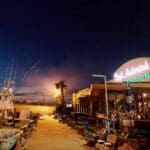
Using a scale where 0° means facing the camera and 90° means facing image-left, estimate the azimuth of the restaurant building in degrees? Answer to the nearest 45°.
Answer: approximately 45°

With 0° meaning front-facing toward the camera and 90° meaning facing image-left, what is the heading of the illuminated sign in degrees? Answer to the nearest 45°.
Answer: approximately 45°
